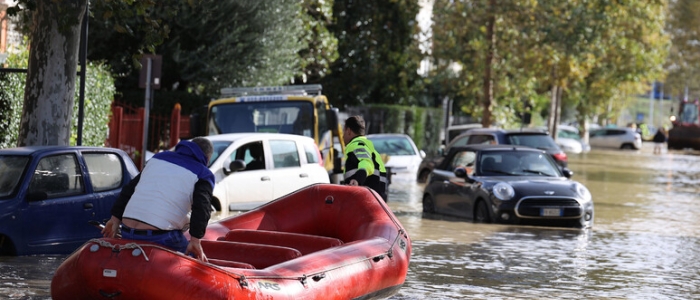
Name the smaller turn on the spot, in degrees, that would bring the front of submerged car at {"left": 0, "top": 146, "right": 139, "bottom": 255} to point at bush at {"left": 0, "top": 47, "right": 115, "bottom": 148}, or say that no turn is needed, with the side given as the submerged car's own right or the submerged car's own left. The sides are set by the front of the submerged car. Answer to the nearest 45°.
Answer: approximately 135° to the submerged car's own right

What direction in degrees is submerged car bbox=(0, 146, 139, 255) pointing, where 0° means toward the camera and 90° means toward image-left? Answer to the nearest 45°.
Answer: approximately 45°

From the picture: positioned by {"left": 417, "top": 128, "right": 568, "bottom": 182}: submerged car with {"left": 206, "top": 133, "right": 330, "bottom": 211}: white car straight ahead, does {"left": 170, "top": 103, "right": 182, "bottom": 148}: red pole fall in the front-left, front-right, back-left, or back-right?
front-right

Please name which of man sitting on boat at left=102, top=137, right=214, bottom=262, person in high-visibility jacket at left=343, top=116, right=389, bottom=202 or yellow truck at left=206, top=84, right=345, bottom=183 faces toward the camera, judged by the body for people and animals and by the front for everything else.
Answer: the yellow truck

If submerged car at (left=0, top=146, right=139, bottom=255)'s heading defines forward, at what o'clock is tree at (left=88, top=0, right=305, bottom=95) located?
The tree is roughly at 5 o'clock from the submerged car.

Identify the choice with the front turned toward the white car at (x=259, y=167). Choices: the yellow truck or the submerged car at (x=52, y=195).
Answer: the yellow truck

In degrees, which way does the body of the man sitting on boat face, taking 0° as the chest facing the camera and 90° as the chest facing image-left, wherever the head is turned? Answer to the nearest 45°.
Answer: approximately 225°

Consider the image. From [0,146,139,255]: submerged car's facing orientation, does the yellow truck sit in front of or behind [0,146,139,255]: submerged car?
behind

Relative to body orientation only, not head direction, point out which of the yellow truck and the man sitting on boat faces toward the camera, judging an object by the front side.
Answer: the yellow truck

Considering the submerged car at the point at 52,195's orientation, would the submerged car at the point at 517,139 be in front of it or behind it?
behind

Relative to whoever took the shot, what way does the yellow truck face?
facing the viewer
